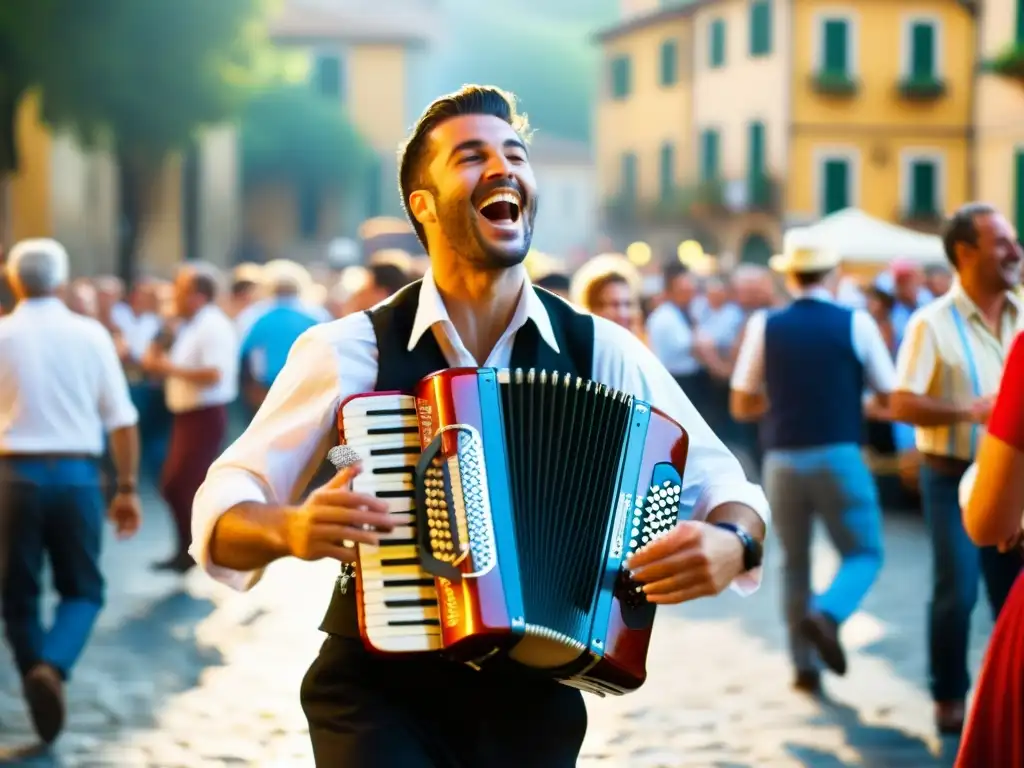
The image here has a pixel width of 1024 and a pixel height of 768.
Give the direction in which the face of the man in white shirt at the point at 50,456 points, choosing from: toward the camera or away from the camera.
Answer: away from the camera

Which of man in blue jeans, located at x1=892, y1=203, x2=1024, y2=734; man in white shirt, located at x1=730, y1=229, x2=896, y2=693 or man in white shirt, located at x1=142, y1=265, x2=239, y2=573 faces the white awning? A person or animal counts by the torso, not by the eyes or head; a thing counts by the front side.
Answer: man in white shirt, located at x1=730, y1=229, x2=896, y2=693

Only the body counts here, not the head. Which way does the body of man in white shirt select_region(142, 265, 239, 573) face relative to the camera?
to the viewer's left

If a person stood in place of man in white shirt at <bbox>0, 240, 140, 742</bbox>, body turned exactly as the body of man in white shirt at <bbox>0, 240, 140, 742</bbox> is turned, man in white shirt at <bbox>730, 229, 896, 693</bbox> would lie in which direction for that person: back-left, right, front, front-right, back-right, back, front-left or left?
right

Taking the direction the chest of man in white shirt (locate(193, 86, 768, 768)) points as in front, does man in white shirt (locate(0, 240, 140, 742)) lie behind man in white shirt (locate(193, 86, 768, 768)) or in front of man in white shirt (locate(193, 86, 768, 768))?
behind

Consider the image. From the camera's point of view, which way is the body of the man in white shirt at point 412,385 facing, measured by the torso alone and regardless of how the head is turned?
toward the camera

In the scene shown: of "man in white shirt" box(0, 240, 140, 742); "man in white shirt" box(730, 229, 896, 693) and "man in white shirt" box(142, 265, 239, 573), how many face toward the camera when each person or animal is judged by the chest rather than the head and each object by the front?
0

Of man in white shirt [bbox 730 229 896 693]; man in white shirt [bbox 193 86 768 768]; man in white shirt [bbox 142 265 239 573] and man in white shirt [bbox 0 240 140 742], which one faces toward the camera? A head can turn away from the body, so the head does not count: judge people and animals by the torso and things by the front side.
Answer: man in white shirt [bbox 193 86 768 768]

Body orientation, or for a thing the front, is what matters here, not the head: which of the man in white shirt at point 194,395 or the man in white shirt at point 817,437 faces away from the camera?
the man in white shirt at point 817,437

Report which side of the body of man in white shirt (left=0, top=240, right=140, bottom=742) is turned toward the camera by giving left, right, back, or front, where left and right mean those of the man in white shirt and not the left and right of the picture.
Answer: back

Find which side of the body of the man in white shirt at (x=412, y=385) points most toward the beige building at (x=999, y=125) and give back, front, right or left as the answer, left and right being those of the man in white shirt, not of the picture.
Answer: back

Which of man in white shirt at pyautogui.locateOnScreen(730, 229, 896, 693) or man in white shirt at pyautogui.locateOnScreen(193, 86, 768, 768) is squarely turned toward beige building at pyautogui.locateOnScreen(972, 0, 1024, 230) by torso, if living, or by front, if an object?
man in white shirt at pyautogui.locateOnScreen(730, 229, 896, 693)

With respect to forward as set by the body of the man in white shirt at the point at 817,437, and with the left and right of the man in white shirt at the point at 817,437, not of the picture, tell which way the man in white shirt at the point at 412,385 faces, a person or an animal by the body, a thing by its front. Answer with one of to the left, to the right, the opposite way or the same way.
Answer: the opposite way

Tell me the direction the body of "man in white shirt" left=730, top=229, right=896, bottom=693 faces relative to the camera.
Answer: away from the camera

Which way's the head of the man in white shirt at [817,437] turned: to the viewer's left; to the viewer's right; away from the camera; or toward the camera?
away from the camera
